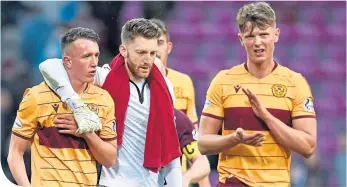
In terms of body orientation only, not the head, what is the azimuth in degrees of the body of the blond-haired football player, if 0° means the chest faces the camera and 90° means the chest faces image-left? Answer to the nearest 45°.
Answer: approximately 0°
